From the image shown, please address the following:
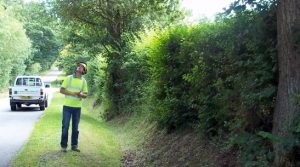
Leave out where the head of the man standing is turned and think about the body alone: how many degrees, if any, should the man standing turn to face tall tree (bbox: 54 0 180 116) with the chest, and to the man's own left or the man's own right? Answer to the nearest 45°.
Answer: approximately 180°

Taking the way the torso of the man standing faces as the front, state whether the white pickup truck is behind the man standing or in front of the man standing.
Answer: behind

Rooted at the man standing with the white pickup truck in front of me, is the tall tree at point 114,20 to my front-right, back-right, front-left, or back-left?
front-right

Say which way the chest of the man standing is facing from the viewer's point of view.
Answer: toward the camera

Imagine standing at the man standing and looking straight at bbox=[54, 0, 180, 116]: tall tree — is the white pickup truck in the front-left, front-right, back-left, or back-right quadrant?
front-left
